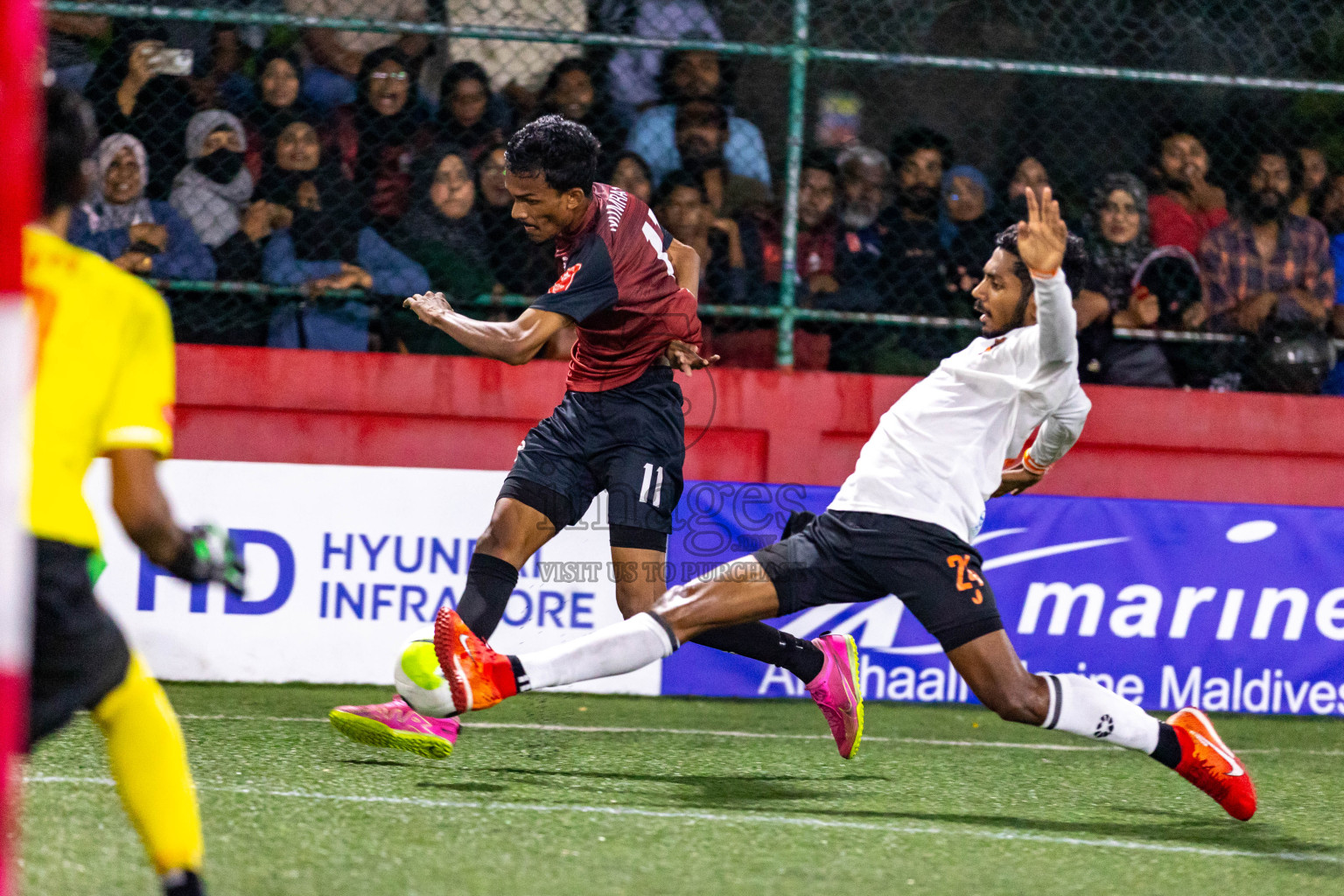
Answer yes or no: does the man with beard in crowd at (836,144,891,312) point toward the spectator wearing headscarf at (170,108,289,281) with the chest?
no

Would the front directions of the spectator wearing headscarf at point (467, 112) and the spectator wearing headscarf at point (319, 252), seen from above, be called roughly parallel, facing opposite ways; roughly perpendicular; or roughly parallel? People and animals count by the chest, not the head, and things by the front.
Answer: roughly parallel

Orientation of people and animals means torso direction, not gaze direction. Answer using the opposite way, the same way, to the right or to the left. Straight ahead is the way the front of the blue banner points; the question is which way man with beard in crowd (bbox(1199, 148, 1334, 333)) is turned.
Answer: the same way

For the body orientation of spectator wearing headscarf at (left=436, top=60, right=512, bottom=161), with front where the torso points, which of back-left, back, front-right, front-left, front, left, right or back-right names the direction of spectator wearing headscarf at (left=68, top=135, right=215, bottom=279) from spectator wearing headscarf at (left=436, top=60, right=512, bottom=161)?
right

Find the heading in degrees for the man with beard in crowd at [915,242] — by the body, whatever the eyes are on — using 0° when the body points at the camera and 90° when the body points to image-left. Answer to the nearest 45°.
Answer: approximately 0°

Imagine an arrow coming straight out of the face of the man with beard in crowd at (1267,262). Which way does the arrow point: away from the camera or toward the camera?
toward the camera

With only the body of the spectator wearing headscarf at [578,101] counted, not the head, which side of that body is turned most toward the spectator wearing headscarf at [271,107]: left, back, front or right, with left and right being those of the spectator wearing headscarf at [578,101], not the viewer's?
right

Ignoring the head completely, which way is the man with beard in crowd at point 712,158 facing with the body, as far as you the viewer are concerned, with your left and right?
facing the viewer and to the left of the viewer

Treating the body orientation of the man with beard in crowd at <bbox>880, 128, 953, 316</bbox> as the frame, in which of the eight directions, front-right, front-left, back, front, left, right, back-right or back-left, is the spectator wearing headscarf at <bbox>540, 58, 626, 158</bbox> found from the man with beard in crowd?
right

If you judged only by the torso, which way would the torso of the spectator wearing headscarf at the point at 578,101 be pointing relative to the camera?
toward the camera

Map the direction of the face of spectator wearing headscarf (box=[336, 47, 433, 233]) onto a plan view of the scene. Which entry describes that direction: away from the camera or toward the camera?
toward the camera

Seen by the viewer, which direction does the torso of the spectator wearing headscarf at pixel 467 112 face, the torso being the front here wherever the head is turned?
toward the camera

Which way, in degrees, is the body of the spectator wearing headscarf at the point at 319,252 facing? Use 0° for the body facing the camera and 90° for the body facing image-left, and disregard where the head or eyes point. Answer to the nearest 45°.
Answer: approximately 0°

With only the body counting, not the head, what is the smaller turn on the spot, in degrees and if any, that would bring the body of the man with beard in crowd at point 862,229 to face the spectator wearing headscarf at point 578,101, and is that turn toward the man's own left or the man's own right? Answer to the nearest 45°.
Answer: approximately 90° to the man's own right

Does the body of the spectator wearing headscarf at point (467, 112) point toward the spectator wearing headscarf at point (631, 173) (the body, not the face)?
no

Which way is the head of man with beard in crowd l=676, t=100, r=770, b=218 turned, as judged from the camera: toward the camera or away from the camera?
toward the camera

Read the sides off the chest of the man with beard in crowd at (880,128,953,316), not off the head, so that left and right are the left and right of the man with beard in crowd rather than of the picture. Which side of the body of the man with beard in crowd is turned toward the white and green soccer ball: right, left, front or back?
front
